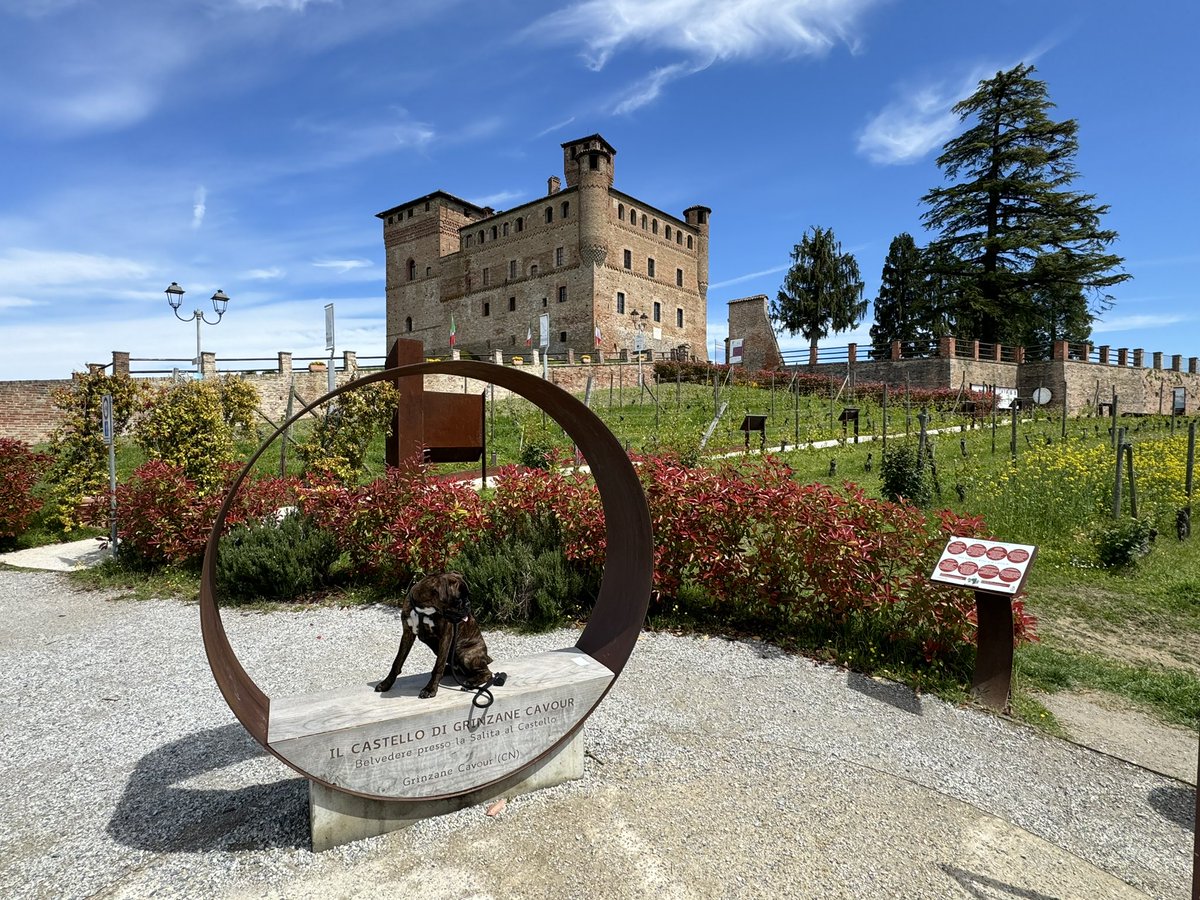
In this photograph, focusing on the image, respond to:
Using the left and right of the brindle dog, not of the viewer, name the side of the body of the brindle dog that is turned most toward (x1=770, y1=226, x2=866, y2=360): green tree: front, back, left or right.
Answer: back

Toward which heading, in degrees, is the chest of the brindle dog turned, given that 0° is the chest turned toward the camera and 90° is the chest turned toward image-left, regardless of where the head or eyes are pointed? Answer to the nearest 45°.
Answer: approximately 45°

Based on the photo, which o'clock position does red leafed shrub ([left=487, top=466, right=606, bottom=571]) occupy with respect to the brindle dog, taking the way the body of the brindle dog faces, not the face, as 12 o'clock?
The red leafed shrub is roughly at 5 o'clock from the brindle dog.

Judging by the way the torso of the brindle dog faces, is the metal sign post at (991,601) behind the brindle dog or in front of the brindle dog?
behind

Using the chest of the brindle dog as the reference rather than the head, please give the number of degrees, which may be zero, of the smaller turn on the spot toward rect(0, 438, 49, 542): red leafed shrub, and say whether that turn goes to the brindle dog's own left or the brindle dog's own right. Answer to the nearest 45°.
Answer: approximately 90° to the brindle dog's own right

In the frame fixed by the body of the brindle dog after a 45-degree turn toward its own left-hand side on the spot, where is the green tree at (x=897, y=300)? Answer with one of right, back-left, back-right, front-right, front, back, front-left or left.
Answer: back-left

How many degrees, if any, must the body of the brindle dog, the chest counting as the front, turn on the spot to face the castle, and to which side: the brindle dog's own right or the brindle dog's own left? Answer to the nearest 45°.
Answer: approximately 135° to the brindle dog's own right

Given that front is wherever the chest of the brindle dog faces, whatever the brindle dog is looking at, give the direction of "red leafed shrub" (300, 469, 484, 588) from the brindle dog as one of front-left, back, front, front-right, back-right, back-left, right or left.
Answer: back-right

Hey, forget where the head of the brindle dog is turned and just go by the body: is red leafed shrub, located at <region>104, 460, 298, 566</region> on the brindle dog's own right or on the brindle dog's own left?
on the brindle dog's own right
